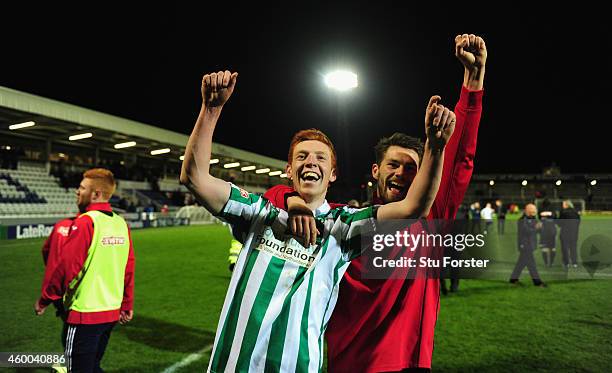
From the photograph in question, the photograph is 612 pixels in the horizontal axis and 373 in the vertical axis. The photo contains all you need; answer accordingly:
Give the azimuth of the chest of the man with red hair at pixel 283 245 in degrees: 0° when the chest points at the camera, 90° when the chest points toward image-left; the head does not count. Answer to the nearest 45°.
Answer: approximately 0°

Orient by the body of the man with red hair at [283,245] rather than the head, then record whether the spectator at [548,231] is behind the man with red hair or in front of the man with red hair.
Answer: behind

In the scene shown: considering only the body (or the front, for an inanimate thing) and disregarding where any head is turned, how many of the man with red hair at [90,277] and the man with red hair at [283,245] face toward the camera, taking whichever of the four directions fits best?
1
